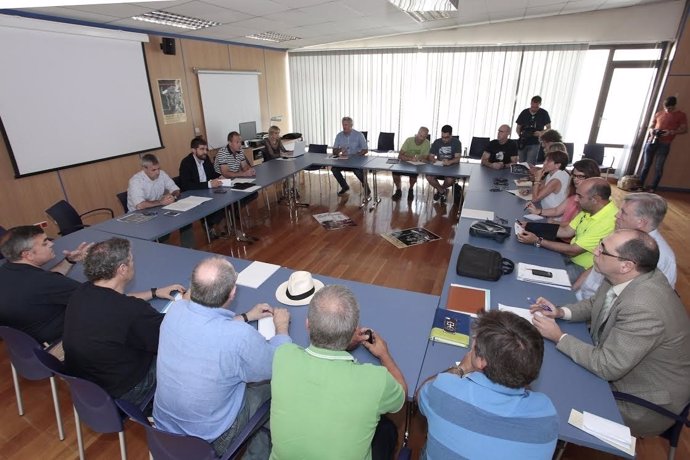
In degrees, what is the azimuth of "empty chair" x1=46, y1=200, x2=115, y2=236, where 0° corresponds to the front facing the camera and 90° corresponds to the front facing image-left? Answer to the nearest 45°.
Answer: approximately 315°

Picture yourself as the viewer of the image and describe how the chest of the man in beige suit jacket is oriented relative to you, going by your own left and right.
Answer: facing to the left of the viewer

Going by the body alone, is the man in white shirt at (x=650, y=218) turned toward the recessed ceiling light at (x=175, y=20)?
yes

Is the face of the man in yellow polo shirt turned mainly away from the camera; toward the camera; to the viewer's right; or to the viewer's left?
to the viewer's left

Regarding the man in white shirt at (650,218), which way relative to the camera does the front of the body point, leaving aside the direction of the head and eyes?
to the viewer's left

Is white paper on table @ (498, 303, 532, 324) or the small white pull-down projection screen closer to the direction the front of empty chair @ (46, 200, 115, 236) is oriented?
the white paper on table

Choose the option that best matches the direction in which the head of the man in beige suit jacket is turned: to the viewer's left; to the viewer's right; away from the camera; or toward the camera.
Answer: to the viewer's left

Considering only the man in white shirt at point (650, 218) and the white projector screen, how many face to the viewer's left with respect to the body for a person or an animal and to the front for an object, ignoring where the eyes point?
1

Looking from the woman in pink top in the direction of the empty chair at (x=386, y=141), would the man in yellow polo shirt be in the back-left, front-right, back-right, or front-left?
back-left

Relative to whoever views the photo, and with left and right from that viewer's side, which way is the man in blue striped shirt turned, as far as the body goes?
facing away from the viewer and to the left of the viewer

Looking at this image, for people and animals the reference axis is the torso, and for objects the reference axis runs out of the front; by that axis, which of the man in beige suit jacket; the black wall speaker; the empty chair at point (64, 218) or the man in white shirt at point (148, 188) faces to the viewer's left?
the man in beige suit jacket

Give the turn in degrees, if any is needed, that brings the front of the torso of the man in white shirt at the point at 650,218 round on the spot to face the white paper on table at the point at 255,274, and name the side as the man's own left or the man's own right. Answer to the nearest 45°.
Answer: approximately 45° to the man's own left

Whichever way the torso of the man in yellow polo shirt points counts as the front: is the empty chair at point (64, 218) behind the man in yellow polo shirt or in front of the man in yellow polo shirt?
in front

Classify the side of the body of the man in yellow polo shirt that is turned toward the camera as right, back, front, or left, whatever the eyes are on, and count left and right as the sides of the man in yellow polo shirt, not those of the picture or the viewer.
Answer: left

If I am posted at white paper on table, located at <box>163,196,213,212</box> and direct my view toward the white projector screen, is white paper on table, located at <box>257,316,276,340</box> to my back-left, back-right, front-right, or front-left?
back-left
